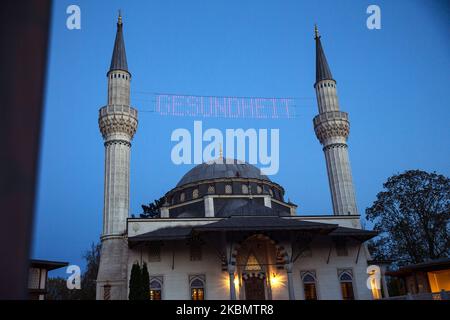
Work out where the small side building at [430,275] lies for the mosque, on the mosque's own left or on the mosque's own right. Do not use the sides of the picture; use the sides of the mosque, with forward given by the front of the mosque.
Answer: on the mosque's own left

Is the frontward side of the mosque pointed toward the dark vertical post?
yes

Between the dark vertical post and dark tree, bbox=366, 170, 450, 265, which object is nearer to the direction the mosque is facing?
the dark vertical post

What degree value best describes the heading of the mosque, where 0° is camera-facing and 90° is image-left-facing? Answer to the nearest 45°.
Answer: approximately 0°

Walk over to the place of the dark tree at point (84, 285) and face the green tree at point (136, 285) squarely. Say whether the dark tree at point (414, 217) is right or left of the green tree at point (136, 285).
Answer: left

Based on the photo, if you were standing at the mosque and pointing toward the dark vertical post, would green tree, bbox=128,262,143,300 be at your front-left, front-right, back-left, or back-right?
front-right

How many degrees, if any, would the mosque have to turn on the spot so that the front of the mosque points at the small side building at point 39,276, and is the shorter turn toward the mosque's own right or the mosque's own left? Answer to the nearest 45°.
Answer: approximately 45° to the mosque's own right

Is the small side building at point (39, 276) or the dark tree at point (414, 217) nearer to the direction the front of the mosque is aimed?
the small side building

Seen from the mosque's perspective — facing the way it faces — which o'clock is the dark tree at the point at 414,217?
The dark tree is roughly at 8 o'clock from the mosque.
